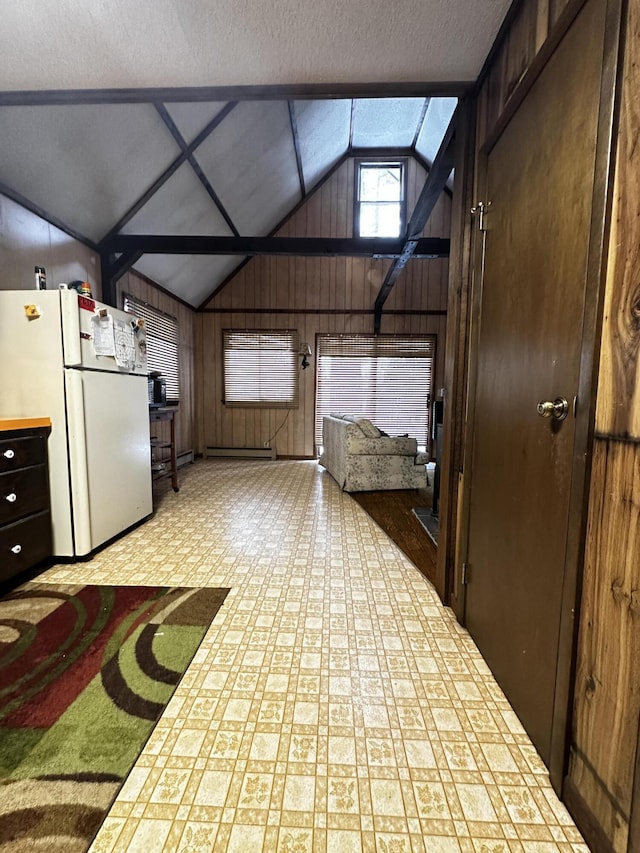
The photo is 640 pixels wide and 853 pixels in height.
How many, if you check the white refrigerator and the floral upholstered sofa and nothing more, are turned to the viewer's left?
0

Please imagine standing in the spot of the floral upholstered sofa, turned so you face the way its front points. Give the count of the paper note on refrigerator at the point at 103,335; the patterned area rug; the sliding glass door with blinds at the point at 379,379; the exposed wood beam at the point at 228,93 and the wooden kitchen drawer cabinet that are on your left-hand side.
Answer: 1

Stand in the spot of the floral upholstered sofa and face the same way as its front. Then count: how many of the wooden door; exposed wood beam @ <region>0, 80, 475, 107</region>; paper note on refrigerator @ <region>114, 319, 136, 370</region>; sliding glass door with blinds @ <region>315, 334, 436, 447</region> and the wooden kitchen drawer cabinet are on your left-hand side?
1

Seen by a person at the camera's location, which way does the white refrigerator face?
facing the viewer and to the right of the viewer

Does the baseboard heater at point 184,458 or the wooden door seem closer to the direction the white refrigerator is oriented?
the wooden door

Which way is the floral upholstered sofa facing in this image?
to the viewer's right

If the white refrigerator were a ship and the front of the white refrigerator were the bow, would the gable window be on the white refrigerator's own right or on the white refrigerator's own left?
on the white refrigerator's own left
